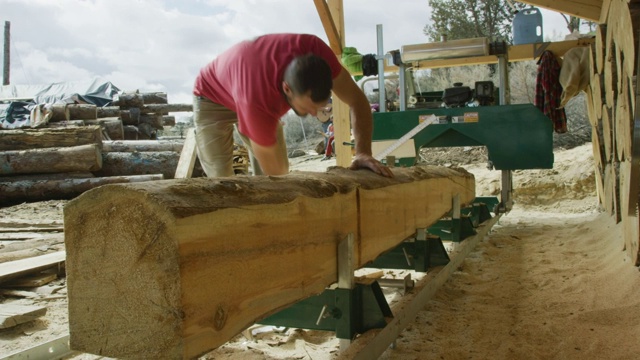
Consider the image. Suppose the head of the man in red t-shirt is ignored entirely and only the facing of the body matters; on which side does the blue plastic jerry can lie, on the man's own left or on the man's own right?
on the man's own left

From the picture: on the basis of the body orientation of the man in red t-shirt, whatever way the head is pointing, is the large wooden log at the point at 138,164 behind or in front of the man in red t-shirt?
behind

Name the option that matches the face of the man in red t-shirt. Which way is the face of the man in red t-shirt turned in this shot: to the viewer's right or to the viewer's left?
to the viewer's right

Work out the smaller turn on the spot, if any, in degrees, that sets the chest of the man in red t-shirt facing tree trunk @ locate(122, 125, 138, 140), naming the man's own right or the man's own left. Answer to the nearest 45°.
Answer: approximately 135° to the man's own left

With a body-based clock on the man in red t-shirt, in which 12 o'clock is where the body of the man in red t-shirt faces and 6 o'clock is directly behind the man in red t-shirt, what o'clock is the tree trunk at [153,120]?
The tree trunk is roughly at 7 o'clock from the man in red t-shirt.

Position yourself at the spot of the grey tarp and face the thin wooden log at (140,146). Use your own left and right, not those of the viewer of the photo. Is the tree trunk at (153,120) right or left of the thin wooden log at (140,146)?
left

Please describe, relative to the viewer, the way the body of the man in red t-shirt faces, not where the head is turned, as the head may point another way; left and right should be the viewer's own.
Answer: facing the viewer and to the right of the viewer

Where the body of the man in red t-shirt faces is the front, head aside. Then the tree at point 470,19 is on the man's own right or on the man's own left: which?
on the man's own left

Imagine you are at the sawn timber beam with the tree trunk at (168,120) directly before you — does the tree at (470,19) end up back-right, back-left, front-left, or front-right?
front-right

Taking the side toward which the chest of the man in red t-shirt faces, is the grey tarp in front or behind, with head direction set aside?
behind

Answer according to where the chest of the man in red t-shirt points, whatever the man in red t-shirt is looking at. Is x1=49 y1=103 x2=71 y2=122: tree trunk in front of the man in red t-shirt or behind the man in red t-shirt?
behind

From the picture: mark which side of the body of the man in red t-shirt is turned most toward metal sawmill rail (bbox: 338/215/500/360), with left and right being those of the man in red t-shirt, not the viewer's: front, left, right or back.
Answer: front

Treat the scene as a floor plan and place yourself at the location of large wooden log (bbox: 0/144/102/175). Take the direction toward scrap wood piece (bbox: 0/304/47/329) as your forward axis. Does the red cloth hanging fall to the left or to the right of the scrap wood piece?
left
